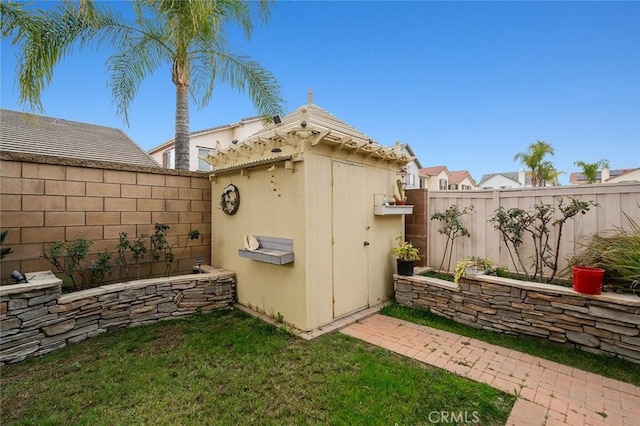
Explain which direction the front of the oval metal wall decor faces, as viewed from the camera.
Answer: facing the viewer and to the left of the viewer

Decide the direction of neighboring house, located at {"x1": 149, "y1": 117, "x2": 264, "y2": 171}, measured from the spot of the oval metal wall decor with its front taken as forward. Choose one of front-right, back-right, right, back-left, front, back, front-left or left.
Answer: back-right

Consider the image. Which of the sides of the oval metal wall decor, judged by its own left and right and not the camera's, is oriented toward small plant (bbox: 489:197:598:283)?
left

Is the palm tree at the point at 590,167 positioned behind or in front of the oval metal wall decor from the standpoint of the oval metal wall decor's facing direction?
behind

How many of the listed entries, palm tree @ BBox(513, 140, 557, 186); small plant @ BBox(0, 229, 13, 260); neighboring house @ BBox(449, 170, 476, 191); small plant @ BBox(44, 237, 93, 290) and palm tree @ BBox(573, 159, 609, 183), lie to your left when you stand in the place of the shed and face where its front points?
3

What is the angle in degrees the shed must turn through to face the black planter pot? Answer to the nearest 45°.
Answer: approximately 45° to its left

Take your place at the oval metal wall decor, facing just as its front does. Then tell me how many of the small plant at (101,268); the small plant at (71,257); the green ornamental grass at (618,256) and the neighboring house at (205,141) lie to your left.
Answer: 1

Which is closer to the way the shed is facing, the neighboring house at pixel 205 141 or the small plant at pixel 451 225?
the small plant

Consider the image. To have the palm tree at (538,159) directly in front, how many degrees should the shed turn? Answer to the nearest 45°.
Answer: approximately 90° to its left

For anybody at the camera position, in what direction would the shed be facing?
facing the viewer and to the right of the viewer

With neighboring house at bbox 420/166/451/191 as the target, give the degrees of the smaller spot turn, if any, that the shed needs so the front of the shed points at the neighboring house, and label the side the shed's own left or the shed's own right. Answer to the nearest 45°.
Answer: approximately 90° to the shed's own left

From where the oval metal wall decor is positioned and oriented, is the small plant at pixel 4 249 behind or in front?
in front

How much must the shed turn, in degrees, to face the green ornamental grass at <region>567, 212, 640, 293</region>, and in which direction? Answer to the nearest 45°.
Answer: approximately 45° to its left
